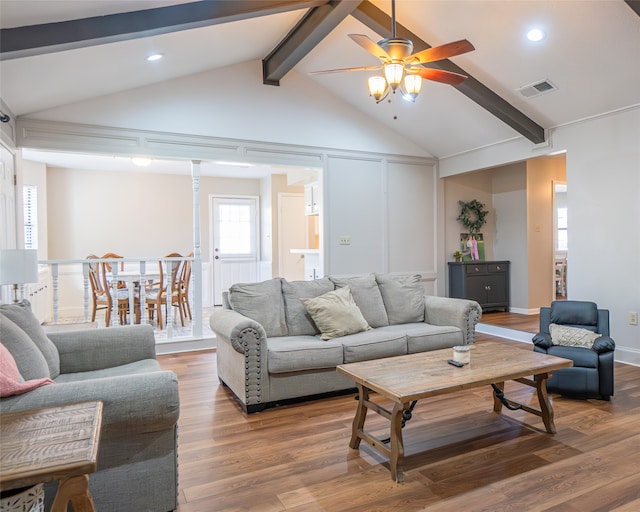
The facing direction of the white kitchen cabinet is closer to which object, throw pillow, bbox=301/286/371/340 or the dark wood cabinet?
the throw pillow

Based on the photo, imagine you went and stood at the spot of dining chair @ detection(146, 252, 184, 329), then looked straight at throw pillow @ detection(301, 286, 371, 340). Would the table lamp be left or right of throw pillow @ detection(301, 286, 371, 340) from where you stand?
right

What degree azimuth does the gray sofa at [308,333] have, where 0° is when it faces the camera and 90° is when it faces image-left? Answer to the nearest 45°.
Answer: approximately 315°

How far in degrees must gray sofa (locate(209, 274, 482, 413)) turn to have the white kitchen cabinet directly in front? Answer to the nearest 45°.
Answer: approximately 135° to its left

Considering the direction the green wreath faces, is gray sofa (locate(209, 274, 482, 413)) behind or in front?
in front

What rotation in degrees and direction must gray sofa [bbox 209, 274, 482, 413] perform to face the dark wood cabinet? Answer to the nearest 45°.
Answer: approximately 90° to its left

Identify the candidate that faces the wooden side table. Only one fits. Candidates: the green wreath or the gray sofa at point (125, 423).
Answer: the green wreath

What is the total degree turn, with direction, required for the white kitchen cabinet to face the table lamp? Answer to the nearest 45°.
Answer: approximately 45° to its right

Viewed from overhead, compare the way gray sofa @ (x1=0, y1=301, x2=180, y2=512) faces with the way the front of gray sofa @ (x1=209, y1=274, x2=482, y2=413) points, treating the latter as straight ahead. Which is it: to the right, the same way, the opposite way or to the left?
to the left

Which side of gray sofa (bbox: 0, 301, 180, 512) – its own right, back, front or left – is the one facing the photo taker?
right

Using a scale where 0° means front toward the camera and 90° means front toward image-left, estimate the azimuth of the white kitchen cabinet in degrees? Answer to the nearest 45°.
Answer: approximately 0°

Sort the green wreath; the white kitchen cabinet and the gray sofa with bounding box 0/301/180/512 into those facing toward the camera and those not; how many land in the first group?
2
